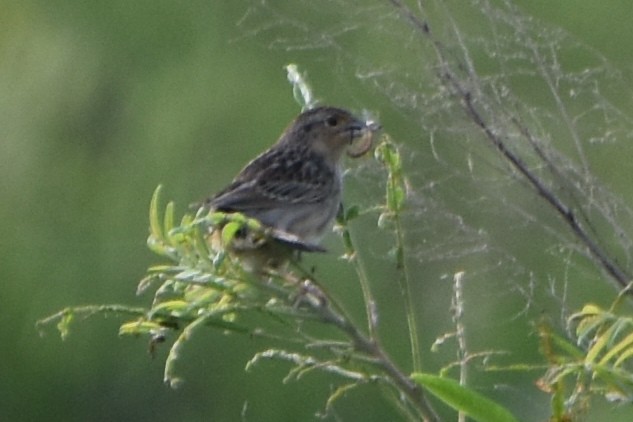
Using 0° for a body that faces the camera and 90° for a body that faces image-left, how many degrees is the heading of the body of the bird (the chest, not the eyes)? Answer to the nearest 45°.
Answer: approximately 270°

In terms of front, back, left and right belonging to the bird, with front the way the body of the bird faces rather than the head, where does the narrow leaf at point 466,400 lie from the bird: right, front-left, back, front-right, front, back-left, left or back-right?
front

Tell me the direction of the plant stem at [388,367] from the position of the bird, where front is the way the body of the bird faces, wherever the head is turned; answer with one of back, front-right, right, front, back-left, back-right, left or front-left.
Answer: front
